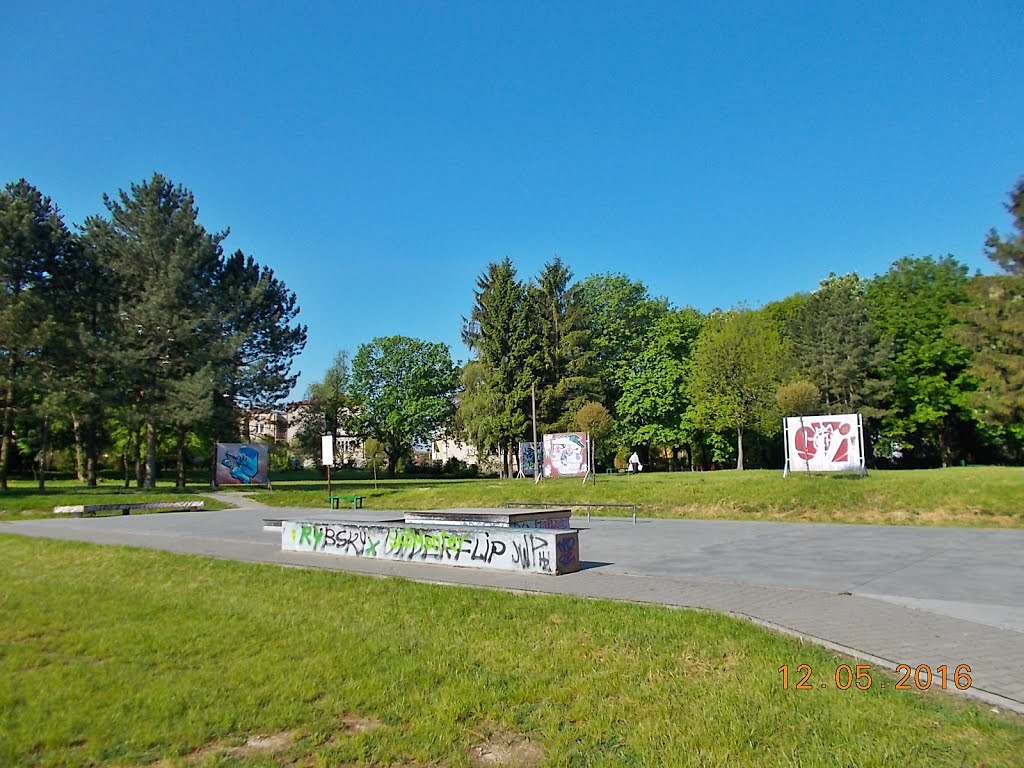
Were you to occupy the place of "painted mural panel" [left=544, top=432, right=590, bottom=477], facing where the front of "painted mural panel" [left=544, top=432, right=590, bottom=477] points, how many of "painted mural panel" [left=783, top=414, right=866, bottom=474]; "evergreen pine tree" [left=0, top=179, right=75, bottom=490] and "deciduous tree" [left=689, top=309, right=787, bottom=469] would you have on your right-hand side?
1

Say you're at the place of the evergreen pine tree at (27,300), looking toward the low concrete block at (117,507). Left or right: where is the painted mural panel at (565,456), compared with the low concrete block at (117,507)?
left

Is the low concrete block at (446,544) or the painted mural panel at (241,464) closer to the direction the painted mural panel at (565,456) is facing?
the low concrete block

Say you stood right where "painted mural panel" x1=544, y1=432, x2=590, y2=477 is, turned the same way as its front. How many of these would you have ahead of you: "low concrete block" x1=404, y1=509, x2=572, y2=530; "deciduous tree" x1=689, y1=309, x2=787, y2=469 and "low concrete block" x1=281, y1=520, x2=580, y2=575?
2

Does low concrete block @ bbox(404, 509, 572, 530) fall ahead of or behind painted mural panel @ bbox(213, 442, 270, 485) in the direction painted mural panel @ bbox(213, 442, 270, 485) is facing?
ahead

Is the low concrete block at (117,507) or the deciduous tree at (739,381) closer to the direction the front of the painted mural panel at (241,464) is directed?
the low concrete block

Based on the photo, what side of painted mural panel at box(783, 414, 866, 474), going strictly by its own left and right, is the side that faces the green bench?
right

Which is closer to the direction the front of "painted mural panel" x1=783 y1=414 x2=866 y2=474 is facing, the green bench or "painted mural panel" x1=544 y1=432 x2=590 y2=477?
the green bench

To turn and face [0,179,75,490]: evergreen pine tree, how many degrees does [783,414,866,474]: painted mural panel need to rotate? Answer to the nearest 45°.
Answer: approximately 90° to its right

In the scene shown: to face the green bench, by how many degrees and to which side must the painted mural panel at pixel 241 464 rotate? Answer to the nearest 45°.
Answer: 0° — it already faces it

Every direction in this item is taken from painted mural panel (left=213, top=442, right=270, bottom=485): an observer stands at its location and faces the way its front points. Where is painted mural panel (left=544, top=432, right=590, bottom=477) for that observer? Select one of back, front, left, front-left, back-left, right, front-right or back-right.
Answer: front-left

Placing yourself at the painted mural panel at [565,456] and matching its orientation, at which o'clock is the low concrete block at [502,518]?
The low concrete block is roughly at 12 o'clock from the painted mural panel.

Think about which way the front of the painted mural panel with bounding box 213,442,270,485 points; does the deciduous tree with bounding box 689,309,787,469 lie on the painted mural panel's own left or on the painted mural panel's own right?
on the painted mural panel's own left

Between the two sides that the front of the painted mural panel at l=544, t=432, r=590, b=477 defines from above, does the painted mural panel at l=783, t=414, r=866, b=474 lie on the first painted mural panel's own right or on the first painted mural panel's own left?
on the first painted mural panel's own left

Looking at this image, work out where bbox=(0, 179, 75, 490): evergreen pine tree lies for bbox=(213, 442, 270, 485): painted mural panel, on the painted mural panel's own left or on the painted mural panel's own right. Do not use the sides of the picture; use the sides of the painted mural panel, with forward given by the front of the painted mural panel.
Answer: on the painted mural panel's own right

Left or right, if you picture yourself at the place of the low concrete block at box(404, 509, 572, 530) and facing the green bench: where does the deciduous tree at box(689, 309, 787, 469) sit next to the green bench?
right
